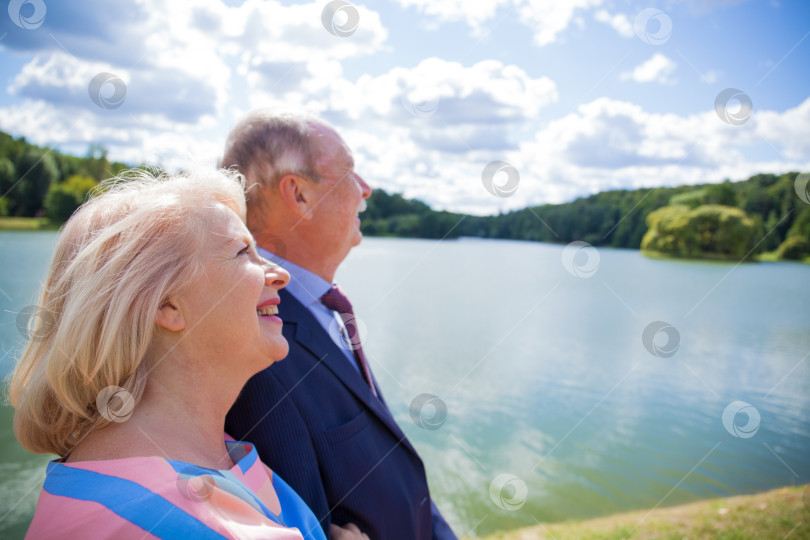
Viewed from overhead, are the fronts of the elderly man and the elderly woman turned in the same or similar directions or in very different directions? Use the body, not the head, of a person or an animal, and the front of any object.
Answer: same or similar directions

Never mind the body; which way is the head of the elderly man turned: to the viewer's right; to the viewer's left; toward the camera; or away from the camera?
to the viewer's right

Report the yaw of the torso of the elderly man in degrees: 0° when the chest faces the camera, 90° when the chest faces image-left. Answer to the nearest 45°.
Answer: approximately 270°

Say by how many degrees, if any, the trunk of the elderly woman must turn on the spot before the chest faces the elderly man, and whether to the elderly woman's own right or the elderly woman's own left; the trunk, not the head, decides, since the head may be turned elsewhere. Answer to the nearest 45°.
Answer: approximately 45° to the elderly woman's own left

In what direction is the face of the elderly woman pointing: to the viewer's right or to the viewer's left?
to the viewer's right

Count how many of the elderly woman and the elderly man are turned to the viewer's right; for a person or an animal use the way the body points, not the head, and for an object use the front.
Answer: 2

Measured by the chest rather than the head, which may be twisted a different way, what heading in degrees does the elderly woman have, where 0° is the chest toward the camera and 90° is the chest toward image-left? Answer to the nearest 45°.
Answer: approximately 270°
